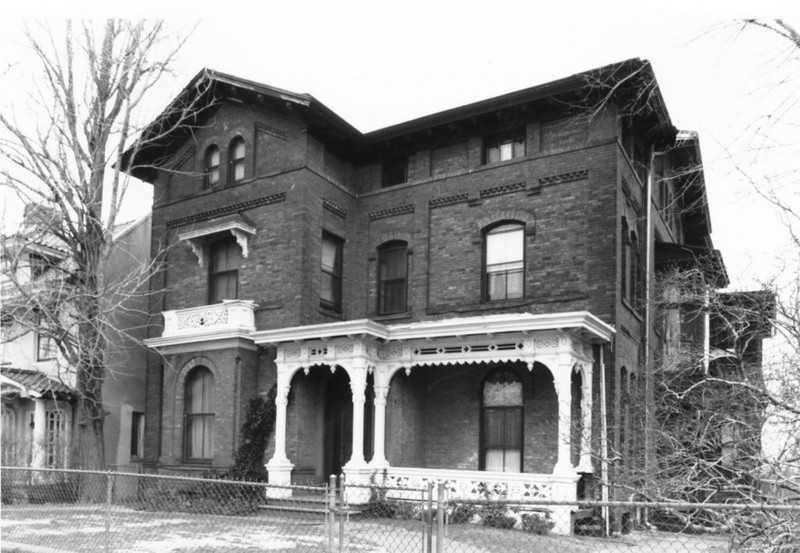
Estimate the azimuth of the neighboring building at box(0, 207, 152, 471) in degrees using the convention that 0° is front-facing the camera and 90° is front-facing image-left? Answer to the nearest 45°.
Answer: approximately 45°

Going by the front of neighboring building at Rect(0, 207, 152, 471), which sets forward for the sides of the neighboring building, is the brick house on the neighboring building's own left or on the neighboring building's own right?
on the neighboring building's own left

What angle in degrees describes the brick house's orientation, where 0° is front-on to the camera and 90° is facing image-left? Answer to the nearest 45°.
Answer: approximately 45°

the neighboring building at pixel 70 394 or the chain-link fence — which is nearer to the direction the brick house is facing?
the chain-link fence
